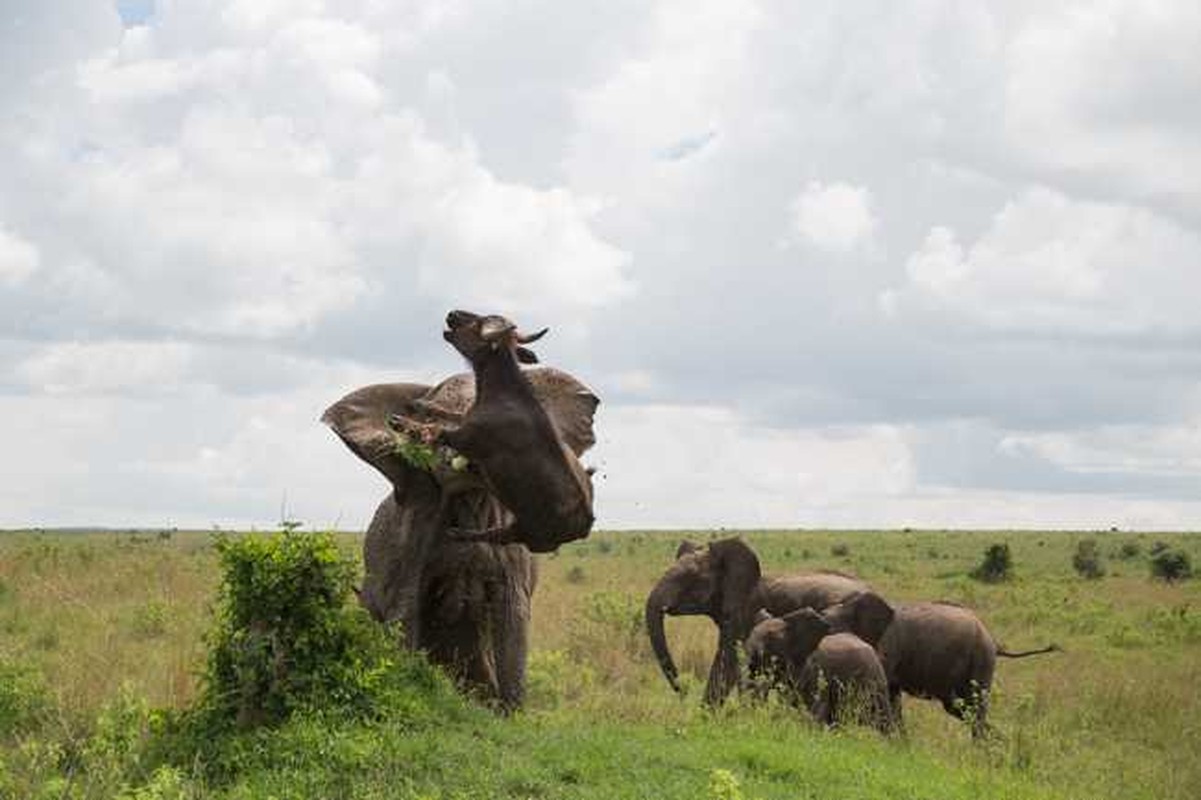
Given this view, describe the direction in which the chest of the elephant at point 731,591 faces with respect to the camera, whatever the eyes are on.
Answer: to the viewer's left

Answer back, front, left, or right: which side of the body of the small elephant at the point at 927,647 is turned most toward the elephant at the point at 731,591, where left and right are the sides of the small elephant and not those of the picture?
front

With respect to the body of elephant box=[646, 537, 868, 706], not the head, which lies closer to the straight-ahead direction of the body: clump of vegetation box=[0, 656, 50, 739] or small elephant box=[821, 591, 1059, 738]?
the clump of vegetation

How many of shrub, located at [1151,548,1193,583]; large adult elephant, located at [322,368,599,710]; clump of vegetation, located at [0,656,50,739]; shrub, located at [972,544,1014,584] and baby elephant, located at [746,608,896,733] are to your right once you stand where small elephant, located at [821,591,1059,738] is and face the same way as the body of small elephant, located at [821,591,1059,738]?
2

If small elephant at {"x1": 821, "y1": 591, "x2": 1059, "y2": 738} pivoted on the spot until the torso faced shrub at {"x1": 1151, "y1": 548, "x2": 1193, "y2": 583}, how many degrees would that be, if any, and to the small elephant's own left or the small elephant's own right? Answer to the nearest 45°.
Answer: approximately 90° to the small elephant's own right

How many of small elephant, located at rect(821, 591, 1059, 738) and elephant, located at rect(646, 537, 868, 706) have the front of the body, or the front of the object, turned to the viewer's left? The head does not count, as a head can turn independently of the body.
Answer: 2

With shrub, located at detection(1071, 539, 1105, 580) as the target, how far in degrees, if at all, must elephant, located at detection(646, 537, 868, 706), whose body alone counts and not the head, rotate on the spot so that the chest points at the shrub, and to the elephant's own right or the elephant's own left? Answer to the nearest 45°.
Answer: approximately 90° to the elephant's own right

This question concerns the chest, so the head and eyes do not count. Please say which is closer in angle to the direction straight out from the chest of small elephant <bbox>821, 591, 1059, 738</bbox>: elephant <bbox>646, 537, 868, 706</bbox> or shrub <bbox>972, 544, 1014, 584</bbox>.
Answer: the elephant

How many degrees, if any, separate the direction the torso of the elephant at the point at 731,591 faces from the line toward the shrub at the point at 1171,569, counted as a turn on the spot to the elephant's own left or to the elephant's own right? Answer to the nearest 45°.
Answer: approximately 135° to the elephant's own right

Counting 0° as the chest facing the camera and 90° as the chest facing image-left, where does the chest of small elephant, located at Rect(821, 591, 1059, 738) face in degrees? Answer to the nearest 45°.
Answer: approximately 90°

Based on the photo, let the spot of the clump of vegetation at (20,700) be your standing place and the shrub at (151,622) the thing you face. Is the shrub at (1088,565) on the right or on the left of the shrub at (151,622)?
right

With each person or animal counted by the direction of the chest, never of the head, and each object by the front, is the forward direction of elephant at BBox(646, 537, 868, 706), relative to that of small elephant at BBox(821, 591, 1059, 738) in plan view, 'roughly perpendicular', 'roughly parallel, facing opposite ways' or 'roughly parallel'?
roughly parallel

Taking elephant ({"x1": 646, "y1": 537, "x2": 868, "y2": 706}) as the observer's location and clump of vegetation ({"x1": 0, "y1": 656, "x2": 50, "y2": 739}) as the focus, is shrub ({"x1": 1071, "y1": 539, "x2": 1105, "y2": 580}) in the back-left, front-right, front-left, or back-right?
back-right

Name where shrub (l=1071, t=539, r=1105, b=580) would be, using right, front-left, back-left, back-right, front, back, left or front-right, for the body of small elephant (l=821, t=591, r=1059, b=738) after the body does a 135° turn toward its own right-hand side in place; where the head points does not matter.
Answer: front-left
